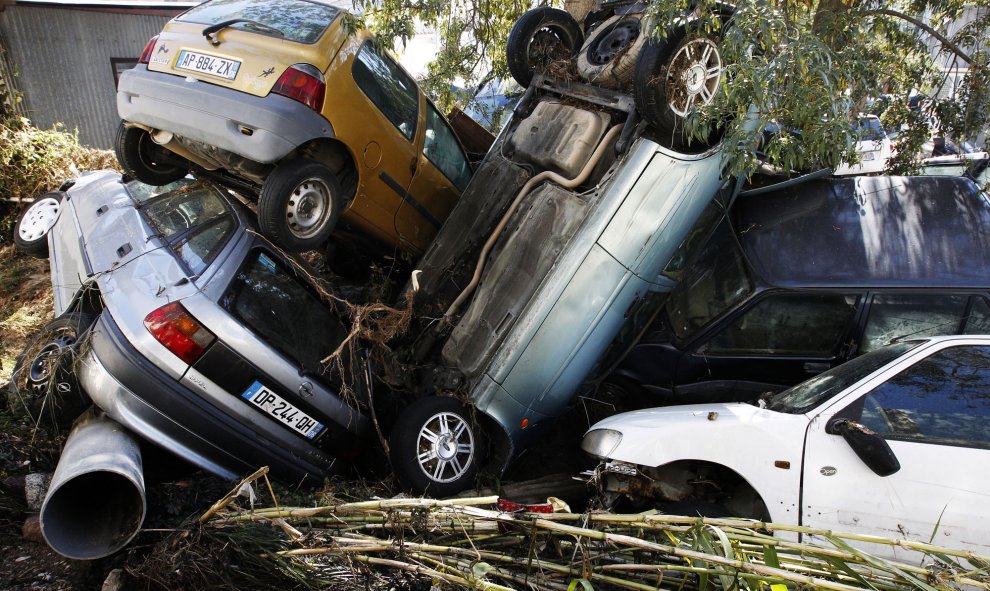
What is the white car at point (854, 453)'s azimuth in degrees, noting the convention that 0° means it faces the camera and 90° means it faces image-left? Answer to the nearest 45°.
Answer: approximately 90°

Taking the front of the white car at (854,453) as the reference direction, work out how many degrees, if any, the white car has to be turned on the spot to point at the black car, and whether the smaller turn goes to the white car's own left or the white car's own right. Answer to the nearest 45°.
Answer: approximately 45° to the white car's own right

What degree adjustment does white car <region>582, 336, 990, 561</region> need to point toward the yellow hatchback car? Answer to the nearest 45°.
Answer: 0° — it already faces it
